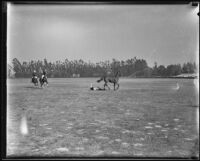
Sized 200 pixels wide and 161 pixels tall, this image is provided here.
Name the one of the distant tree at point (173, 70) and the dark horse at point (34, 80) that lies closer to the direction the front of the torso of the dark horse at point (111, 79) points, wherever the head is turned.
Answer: the distant tree

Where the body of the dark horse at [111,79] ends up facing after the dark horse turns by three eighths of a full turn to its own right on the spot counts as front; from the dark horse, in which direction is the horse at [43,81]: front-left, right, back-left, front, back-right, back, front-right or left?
front-right

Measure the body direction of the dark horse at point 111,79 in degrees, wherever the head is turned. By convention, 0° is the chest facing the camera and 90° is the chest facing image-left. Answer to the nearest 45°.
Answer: approximately 270°

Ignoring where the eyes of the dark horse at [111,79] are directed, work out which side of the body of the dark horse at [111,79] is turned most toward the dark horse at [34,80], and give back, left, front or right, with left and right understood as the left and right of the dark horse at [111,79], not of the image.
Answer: back
